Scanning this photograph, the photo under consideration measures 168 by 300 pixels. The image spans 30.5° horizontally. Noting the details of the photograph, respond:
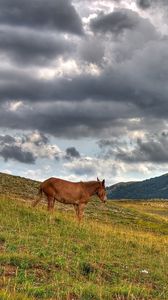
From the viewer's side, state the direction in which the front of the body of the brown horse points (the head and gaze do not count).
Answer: to the viewer's right
